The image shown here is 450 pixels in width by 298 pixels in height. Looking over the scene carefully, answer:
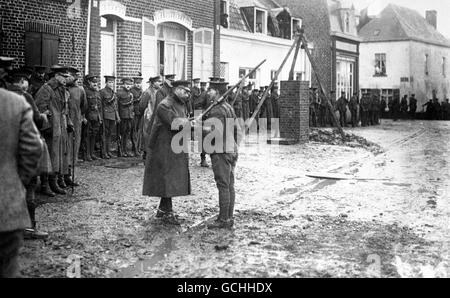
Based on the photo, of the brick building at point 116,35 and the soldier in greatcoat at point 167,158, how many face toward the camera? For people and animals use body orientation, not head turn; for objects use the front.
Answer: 1

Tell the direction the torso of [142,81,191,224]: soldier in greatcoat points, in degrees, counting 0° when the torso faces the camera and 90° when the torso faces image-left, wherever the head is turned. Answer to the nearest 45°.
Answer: approximately 270°

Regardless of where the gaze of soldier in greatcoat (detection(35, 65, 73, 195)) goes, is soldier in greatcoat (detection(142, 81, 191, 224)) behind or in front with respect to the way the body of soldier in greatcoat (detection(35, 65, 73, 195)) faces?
in front

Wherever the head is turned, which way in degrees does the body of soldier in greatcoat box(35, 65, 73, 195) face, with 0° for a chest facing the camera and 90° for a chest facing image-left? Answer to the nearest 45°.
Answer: approximately 315°

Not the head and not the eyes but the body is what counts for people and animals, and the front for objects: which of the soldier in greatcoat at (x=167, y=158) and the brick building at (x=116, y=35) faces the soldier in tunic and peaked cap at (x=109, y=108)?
the brick building

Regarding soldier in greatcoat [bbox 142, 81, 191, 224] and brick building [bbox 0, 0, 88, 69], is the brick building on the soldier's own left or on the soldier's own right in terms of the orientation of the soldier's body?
on the soldier's own left

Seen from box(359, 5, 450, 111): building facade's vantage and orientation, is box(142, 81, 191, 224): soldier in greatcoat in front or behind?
in front

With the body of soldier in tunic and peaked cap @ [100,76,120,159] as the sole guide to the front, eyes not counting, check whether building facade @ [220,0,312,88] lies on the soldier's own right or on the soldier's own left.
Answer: on the soldier's own left

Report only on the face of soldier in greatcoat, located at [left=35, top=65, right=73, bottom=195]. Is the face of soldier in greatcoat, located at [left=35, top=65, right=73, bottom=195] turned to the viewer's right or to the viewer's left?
to the viewer's right

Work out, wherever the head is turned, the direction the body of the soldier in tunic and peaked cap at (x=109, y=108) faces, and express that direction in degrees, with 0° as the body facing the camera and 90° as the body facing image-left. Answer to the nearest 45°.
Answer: approximately 315°

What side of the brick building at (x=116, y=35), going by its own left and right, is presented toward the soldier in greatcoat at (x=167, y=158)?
front

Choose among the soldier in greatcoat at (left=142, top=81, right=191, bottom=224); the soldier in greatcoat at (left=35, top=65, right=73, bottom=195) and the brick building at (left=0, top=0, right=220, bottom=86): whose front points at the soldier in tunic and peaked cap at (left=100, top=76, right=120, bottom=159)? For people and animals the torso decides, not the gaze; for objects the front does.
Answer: the brick building
